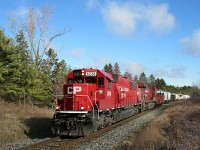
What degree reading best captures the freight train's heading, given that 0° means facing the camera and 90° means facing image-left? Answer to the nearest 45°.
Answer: approximately 45°
